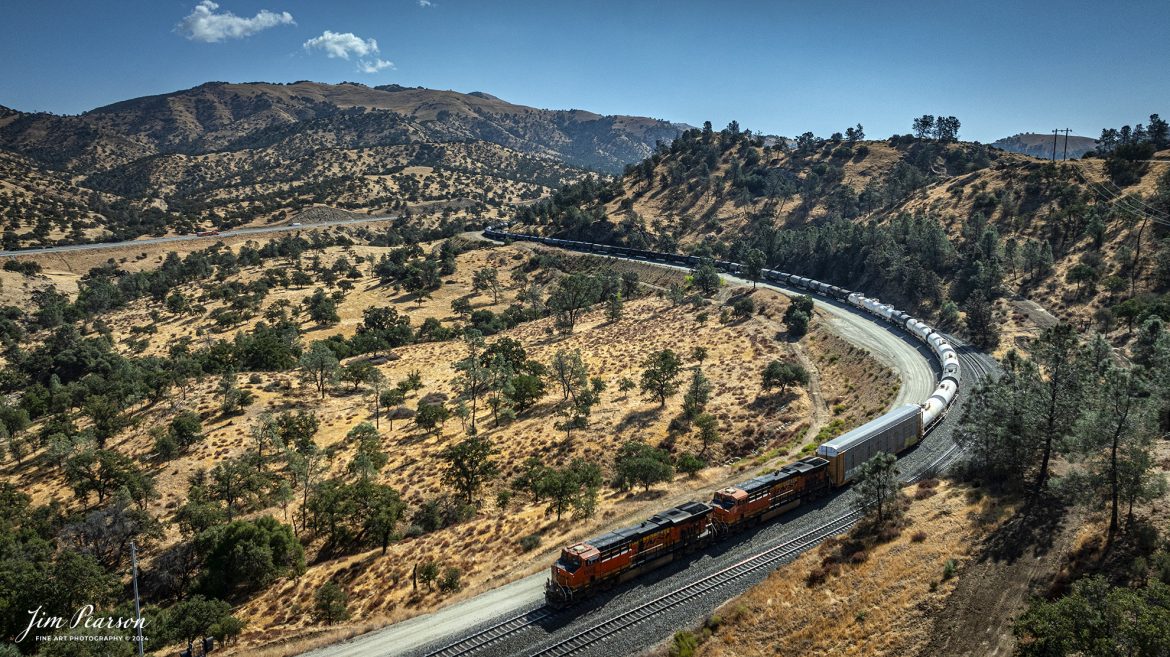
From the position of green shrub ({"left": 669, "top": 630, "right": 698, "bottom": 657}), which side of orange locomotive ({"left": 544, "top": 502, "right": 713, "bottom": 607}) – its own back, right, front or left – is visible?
left

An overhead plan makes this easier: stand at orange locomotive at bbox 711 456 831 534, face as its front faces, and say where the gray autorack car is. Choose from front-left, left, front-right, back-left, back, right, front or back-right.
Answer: back

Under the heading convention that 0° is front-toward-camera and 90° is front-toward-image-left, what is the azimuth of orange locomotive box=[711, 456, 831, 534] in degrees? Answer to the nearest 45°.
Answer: approximately 45°

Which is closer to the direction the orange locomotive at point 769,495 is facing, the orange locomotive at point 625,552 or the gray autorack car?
the orange locomotive

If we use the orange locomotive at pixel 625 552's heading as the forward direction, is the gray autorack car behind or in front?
behind

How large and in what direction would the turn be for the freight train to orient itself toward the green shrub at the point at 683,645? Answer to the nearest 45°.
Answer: approximately 45° to its left

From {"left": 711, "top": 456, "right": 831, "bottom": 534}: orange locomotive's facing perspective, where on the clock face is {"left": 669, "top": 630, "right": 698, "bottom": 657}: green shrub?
The green shrub is roughly at 11 o'clock from the orange locomotive.

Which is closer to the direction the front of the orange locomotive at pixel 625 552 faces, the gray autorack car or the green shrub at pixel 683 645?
the green shrub

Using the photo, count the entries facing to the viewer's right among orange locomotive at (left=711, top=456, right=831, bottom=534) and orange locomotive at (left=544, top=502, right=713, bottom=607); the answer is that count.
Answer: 0

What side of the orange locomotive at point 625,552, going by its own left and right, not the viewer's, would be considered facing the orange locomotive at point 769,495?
back
